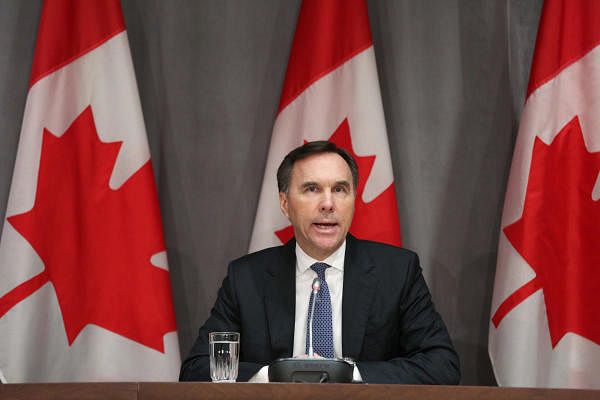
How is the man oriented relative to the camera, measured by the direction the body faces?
toward the camera

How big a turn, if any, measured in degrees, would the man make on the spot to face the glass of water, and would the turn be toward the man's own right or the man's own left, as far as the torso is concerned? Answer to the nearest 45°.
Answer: approximately 45° to the man's own right

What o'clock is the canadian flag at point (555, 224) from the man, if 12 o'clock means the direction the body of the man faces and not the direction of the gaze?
The canadian flag is roughly at 8 o'clock from the man.

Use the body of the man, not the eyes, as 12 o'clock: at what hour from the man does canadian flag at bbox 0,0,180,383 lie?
The canadian flag is roughly at 4 o'clock from the man.

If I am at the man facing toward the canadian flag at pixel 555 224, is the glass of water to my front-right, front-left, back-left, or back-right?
back-right

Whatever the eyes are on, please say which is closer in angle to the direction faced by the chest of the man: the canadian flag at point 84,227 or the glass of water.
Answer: the glass of water

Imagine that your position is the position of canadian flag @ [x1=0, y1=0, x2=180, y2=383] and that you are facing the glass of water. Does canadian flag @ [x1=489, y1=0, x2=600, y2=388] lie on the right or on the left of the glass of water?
left

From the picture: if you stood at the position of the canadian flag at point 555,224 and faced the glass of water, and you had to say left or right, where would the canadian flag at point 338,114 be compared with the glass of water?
right

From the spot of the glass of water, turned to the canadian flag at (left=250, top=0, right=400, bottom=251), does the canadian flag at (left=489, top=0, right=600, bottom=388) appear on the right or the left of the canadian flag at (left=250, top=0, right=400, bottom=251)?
right
